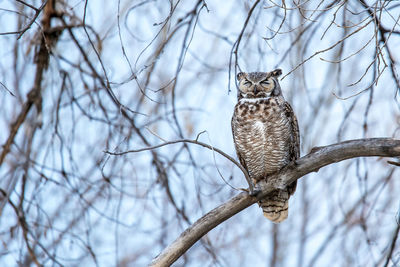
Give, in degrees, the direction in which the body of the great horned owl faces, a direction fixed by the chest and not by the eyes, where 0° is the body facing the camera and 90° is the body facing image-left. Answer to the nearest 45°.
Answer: approximately 0°
